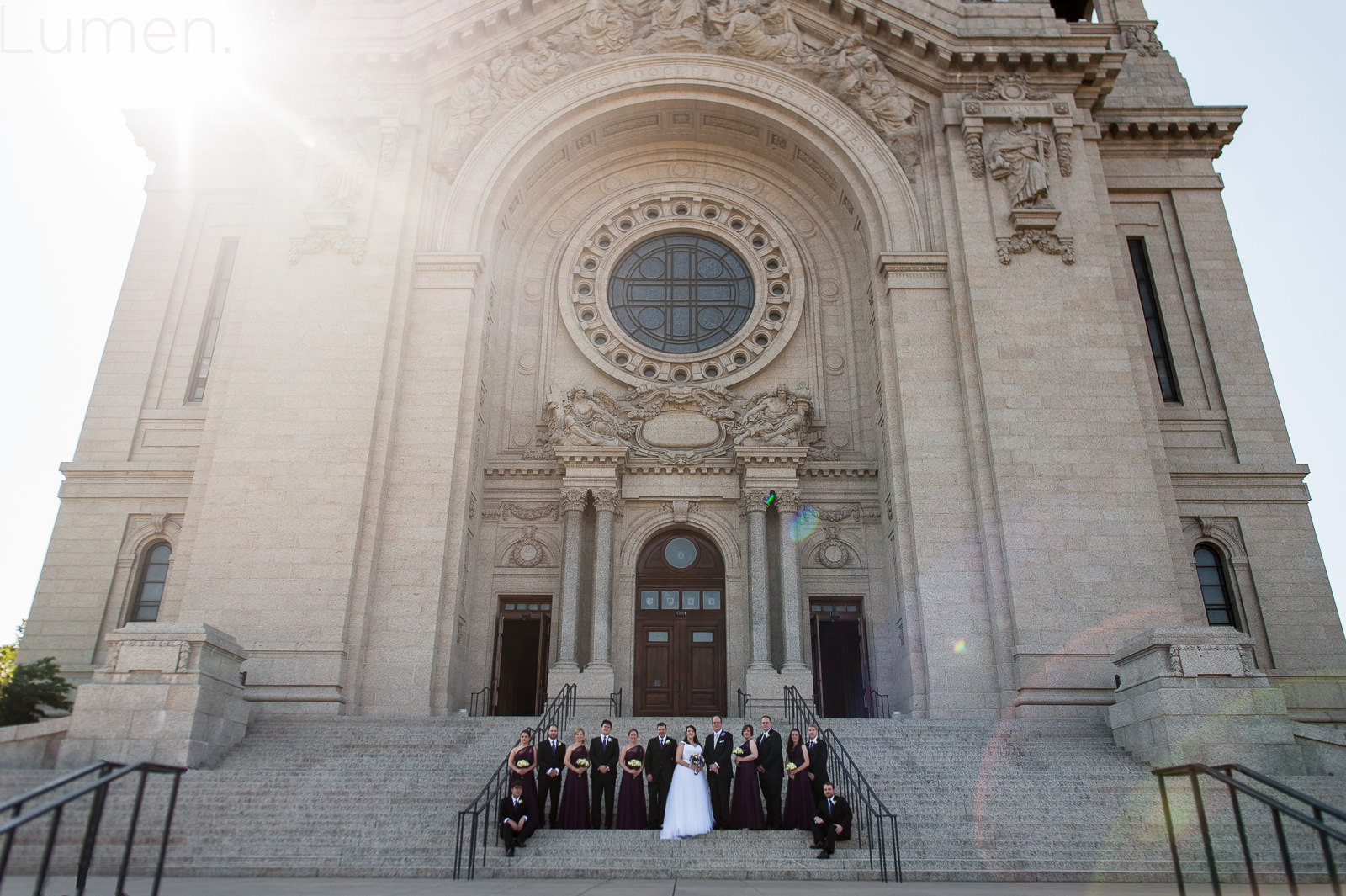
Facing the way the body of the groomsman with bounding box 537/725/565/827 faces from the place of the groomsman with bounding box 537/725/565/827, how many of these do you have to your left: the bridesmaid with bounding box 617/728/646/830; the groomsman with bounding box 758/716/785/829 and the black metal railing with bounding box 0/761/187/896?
2

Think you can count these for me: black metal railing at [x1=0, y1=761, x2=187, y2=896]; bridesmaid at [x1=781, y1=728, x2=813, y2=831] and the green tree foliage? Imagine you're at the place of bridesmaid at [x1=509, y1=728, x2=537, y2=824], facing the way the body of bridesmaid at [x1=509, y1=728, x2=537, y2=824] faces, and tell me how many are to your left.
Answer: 1

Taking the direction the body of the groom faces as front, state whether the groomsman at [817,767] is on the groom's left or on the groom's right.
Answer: on the groom's left

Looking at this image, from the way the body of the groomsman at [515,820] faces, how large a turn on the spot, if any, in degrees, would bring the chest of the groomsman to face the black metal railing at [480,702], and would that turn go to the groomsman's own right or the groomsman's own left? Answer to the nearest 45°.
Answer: approximately 180°

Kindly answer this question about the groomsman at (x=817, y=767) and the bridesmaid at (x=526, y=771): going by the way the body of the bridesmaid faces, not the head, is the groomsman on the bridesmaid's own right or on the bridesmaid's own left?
on the bridesmaid's own left

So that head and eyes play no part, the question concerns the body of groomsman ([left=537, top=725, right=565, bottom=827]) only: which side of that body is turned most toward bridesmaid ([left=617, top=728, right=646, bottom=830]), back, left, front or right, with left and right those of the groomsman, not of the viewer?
left
